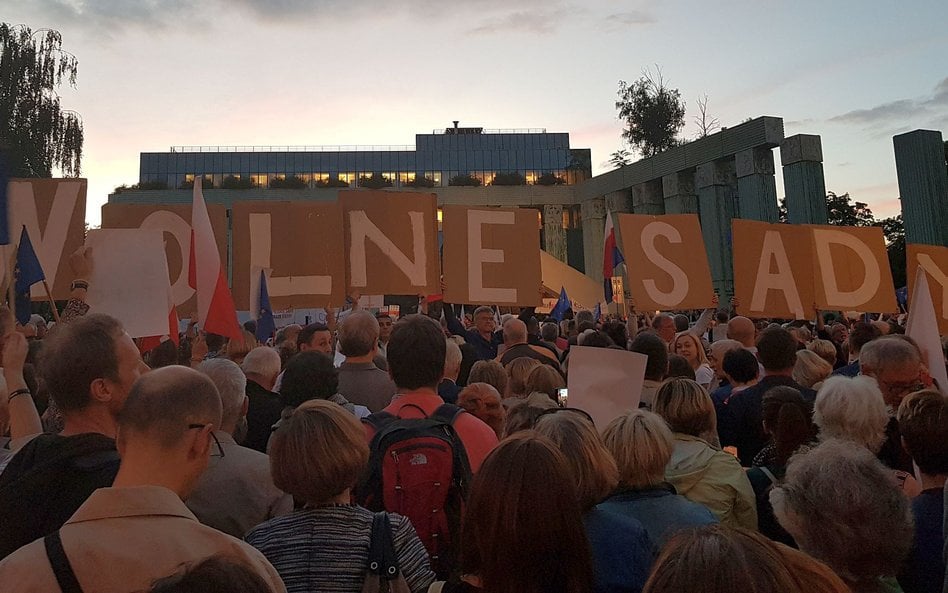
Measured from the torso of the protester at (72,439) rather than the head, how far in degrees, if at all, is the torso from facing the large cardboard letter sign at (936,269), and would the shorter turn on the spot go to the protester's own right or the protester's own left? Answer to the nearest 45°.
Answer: approximately 45° to the protester's own right

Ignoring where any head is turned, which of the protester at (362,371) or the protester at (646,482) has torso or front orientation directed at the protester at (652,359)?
the protester at (646,482)

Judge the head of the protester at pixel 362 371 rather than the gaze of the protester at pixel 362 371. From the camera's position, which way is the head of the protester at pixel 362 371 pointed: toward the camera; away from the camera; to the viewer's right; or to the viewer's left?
away from the camera

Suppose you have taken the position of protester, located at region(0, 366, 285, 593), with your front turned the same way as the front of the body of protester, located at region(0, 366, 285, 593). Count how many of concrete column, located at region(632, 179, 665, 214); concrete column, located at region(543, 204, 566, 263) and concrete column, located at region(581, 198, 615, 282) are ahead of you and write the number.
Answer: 3

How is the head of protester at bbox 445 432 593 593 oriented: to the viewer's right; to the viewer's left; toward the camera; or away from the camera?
away from the camera

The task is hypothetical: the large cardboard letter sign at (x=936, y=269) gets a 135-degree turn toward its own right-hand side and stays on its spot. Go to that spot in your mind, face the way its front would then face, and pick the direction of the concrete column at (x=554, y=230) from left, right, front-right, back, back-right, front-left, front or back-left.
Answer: front

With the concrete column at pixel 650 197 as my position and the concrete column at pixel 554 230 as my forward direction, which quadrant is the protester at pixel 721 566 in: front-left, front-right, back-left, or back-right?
back-left

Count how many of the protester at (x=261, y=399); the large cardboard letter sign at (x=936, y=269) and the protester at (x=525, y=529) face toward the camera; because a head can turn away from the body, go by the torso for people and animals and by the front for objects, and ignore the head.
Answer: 1

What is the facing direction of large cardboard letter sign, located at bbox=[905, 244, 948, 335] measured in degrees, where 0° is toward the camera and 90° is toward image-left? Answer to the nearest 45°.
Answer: approximately 0°

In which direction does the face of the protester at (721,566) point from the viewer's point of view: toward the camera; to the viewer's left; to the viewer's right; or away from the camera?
away from the camera

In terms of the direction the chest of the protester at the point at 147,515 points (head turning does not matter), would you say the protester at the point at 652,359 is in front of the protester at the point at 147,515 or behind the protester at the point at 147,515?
in front

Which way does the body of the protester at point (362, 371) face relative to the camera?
away from the camera

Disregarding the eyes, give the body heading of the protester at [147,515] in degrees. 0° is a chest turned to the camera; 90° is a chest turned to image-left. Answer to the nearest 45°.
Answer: approximately 225°

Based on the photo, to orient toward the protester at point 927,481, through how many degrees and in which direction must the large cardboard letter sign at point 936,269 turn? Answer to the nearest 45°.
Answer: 0° — it already faces them

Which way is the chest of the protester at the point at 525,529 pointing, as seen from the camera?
away from the camera
